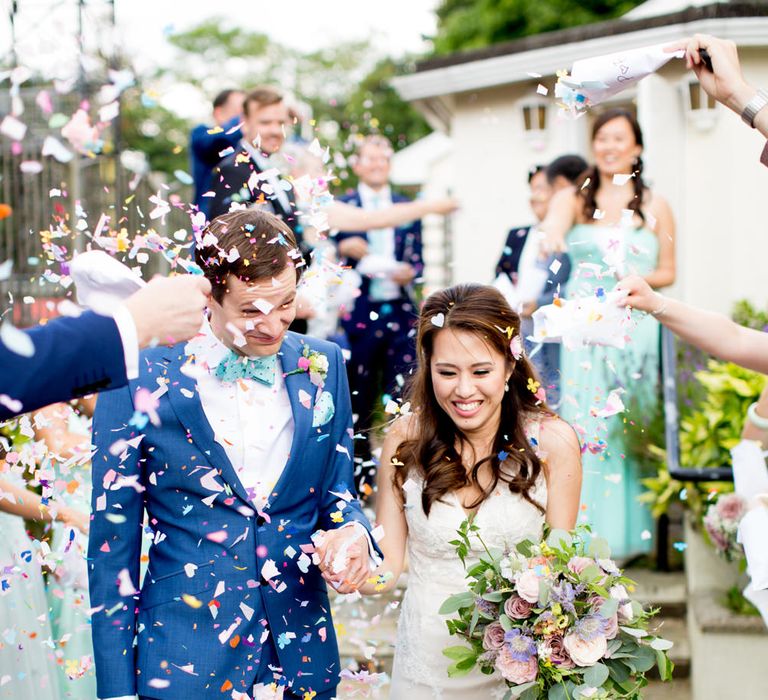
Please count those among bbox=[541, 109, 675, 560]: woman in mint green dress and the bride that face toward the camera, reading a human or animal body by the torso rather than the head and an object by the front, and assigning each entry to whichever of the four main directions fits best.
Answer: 2

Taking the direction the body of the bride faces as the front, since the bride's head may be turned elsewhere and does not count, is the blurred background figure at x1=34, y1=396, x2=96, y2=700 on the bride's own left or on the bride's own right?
on the bride's own right

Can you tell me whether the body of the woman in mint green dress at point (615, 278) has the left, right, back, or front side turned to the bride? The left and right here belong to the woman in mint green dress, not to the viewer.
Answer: front

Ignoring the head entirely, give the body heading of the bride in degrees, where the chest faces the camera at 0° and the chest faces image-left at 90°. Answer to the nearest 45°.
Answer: approximately 0°

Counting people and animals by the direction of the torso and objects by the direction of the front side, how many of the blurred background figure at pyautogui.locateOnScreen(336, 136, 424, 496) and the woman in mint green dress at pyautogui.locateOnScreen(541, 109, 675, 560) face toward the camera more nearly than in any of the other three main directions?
2

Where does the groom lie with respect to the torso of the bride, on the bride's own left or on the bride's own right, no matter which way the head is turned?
on the bride's own right
